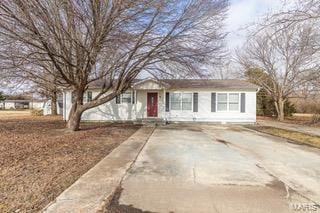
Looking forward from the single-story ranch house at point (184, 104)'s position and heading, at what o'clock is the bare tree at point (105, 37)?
The bare tree is roughly at 1 o'clock from the single-story ranch house.

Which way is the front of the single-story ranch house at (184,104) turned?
toward the camera
